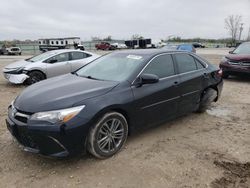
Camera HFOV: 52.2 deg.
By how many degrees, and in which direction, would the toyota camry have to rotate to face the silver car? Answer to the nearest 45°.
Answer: approximately 90° to its right

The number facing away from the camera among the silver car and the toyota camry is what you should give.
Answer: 0

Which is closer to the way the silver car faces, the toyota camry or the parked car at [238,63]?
the toyota camry

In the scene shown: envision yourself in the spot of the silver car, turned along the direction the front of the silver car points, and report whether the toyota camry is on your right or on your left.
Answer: on your left

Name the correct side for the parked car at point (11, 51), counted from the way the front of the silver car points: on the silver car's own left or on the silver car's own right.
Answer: on the silver car's own right

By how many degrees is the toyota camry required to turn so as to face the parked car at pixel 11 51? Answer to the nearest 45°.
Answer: approximately 90° to its right

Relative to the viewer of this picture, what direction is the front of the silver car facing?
facing the viewer and to the left of the viewer
